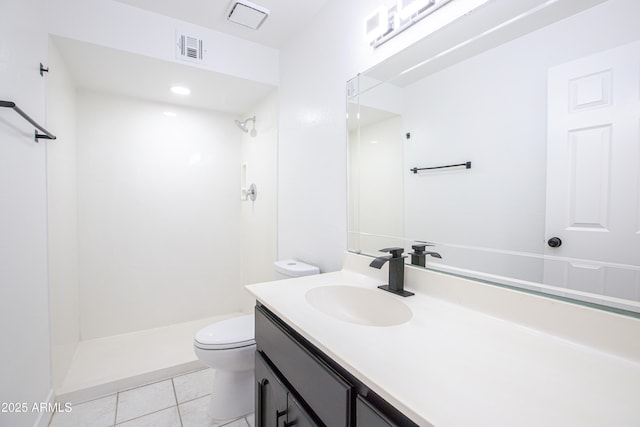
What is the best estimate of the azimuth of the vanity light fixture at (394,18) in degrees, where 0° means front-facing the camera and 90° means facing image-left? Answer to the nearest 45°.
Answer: approximately 45°

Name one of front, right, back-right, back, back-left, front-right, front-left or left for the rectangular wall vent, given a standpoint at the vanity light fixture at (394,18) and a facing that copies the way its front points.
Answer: front-right

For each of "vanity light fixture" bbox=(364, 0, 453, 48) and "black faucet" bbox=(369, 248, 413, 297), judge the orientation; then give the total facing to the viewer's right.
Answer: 0

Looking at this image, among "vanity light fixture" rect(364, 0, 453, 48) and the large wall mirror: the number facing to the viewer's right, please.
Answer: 0

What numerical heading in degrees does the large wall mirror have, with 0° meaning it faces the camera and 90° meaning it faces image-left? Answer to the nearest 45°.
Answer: approximately 45°
